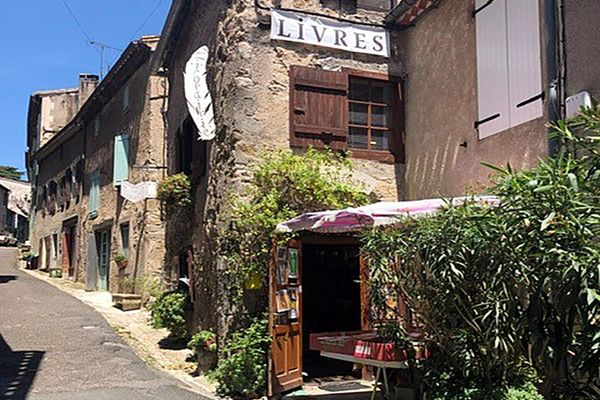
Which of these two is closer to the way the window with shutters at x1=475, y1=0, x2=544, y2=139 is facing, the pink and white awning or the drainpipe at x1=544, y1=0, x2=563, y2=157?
the pink and white awning

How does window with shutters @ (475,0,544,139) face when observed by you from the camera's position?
facing the viewer and to the left of the viewer

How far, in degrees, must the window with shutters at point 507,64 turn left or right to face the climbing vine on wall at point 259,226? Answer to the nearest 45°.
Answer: approximately 45° to its right

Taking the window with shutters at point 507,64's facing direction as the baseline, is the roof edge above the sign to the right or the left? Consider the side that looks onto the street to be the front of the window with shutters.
on its right

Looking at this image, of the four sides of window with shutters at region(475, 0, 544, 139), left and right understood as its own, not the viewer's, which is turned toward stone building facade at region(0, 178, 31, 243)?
right

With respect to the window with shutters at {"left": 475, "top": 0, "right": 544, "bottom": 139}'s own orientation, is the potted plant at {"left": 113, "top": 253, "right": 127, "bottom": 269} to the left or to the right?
on its right

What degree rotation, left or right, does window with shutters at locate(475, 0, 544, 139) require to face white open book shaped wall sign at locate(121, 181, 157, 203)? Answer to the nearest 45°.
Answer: approximately 90° to its right

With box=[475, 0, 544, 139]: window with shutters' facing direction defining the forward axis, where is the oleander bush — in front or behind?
in front

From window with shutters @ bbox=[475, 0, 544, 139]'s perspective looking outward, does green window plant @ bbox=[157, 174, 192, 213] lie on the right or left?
on its right
